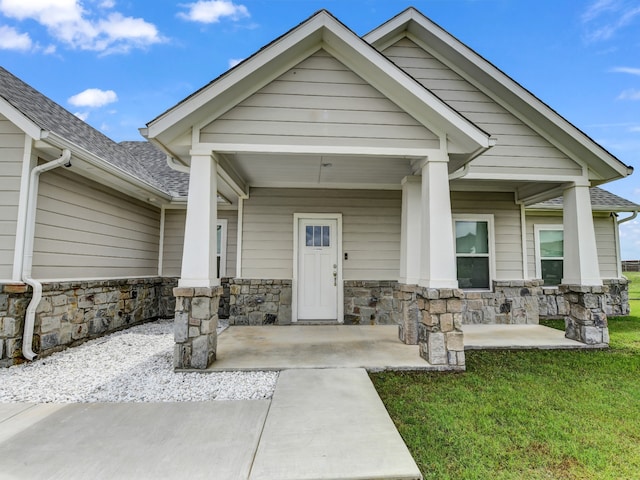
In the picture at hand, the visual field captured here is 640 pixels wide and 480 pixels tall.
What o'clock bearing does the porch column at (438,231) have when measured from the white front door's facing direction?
The porch column is roughly at 11 o'clock from the white front door.

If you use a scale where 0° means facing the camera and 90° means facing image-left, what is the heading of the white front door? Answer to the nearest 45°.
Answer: approximately 0°

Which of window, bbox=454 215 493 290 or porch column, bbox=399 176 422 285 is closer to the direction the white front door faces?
the porch column

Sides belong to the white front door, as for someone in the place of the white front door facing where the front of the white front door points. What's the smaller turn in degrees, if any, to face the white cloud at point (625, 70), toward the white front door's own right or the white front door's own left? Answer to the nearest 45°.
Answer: approximately 90° to the white front door's own left

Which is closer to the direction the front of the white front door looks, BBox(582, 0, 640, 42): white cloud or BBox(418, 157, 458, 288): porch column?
the porch column

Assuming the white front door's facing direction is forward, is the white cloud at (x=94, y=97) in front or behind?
behind

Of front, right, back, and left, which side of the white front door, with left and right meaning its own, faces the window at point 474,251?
left

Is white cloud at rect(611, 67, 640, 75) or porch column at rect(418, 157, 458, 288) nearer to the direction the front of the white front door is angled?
the porch column

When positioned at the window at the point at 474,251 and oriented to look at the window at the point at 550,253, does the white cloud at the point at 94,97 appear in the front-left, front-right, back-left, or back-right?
back-left
